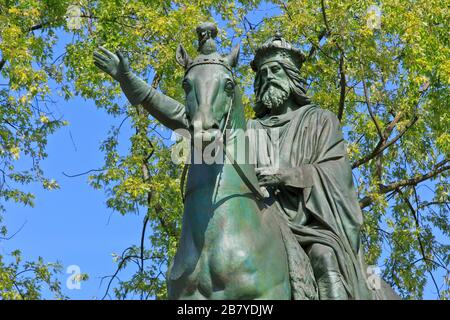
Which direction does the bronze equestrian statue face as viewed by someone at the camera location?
facing the viewer and to the left of the viewer
